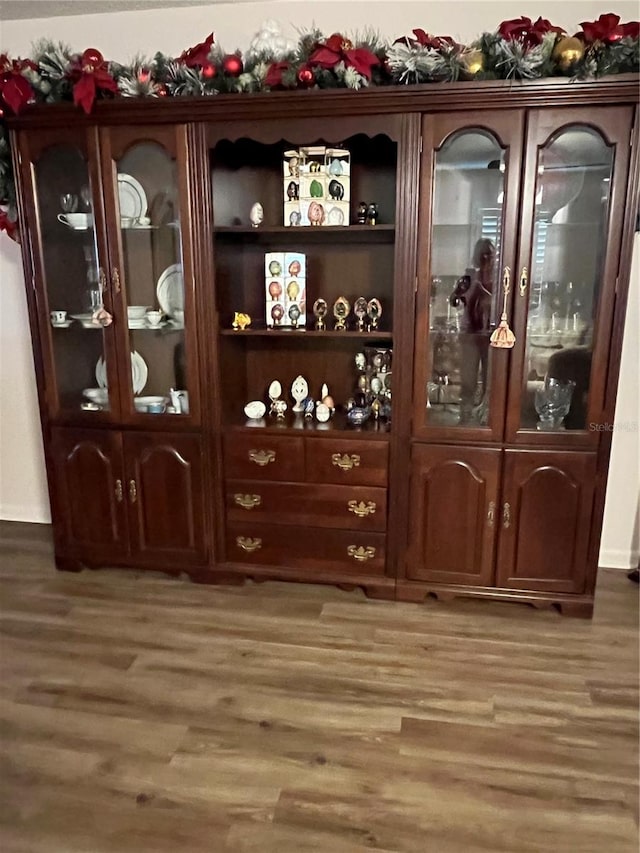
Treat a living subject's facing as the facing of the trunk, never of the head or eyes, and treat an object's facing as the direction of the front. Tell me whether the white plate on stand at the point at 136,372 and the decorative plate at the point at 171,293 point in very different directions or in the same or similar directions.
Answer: same or similar directions

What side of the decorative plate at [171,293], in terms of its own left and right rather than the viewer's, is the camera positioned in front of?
front

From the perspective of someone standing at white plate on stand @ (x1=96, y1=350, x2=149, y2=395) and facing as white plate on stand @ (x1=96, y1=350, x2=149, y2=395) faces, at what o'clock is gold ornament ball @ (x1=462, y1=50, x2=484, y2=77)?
The gold ornament ball is roughly at 10 o'clock from the white plate on stand.

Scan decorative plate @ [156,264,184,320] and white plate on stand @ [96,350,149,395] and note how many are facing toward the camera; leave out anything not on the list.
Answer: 2

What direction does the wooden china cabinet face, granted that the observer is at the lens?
facing the viewer

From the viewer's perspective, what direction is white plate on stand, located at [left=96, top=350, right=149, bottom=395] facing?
toward the camera
